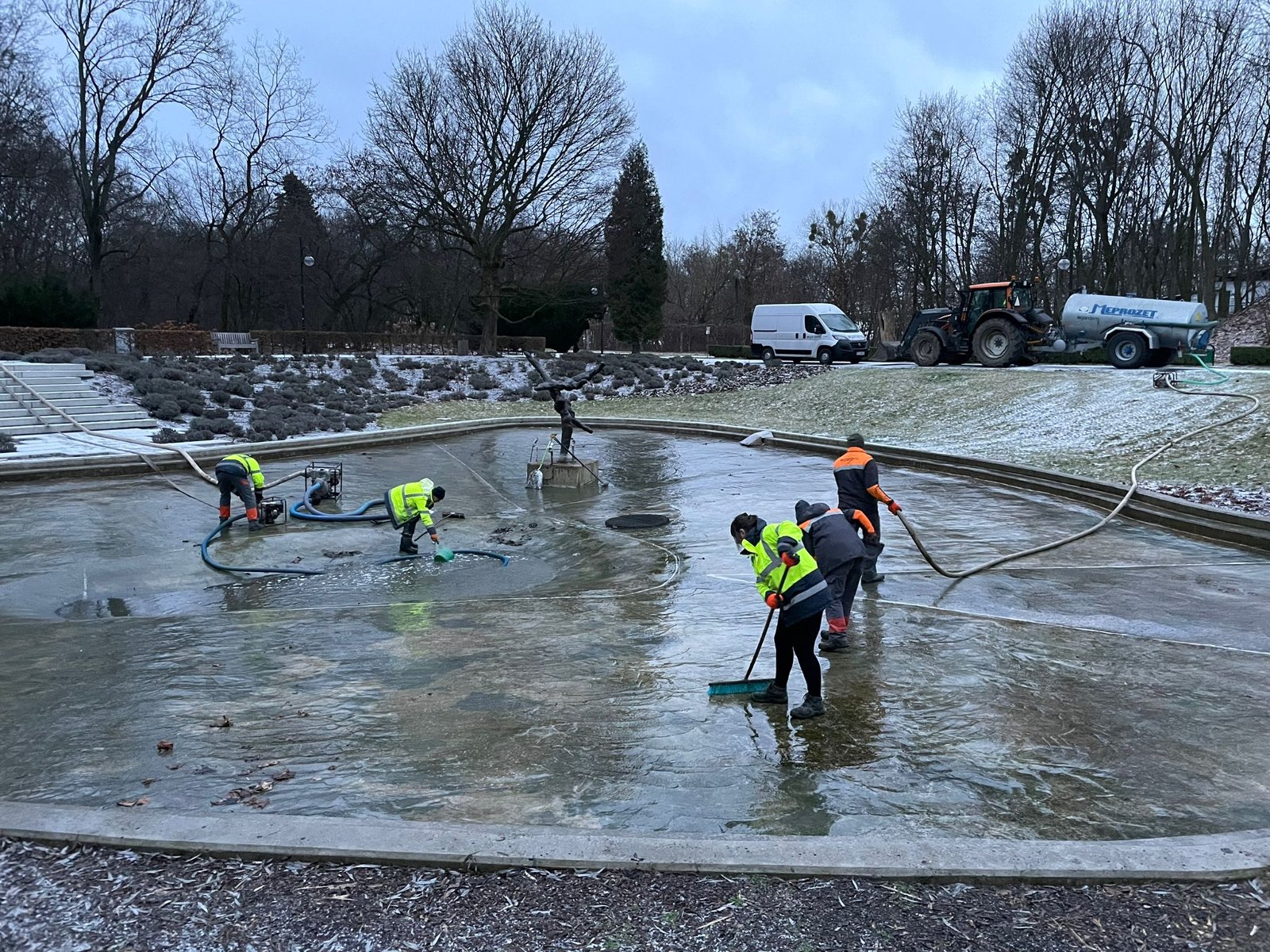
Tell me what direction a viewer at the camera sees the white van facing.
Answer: facing the viewer and to the right of the viewer

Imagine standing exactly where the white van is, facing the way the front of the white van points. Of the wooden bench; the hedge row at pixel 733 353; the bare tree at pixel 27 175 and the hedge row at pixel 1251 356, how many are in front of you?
1

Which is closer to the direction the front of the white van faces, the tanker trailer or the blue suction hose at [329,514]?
the tanker trailer

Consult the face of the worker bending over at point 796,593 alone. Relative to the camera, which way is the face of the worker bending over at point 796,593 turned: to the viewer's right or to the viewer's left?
to the viewer's left

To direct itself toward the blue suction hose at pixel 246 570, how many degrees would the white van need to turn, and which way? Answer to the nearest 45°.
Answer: approximately 45° to its right

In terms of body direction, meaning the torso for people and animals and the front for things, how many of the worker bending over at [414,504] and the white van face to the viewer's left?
0

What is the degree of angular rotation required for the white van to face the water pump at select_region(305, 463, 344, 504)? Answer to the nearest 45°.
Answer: approximately 45° to its right

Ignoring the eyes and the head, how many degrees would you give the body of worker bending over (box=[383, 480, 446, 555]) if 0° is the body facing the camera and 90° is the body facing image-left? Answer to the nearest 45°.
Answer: approximately 270°

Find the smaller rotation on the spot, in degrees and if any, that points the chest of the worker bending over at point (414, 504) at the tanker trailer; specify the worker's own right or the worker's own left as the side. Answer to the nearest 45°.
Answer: approximately 45° to the worker's own left

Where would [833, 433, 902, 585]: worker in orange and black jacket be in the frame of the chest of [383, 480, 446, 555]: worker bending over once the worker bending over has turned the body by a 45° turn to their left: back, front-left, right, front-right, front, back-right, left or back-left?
right
